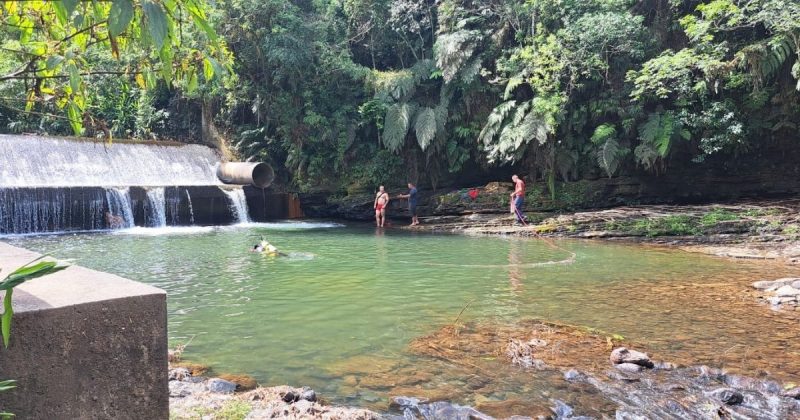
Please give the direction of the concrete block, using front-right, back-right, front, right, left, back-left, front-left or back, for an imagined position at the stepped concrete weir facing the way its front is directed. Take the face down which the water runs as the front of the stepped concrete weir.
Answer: front-right

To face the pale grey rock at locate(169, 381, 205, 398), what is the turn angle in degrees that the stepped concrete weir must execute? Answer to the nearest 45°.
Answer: approximately 45° to its right

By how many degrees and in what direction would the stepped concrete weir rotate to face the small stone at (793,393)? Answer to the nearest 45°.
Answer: approximately 45° to its right

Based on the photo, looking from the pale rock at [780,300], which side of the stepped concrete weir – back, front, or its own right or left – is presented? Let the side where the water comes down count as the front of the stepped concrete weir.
front

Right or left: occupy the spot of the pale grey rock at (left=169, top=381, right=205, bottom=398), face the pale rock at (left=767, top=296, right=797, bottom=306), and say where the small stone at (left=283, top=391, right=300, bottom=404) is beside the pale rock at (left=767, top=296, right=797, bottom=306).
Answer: right

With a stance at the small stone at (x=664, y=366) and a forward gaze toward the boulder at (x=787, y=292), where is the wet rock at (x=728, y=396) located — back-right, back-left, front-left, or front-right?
back-right

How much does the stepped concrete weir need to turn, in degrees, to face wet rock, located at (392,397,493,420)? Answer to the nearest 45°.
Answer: approximately 45° to its right

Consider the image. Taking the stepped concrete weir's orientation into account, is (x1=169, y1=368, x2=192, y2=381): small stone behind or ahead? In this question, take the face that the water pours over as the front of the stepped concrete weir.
ahead

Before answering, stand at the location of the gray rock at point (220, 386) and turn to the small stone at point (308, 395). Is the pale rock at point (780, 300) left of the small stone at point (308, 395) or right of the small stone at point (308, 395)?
left

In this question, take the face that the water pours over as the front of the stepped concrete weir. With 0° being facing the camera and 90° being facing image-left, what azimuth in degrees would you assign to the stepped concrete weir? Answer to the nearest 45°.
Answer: approximately 315°

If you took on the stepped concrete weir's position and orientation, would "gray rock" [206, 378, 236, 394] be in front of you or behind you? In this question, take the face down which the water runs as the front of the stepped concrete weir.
in front

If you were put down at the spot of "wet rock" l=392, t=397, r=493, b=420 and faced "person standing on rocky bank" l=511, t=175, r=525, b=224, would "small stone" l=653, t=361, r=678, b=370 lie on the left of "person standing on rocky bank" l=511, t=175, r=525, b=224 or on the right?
right
